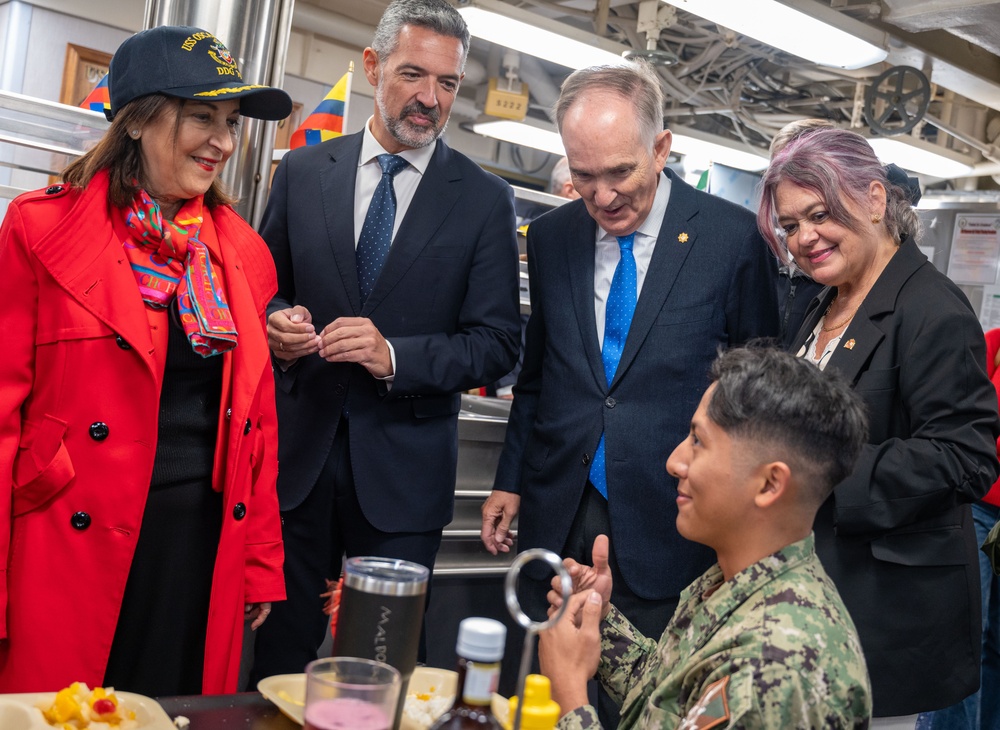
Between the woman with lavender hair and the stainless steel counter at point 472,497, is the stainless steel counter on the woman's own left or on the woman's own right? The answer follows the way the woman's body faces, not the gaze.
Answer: on the woman's own right

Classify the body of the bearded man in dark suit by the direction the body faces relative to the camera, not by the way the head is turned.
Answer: toward the camera

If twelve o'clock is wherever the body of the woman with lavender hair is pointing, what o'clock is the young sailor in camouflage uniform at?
The young sailor in camouflage uniform is roughly at 11 o'clock from the woman with lavender hair.

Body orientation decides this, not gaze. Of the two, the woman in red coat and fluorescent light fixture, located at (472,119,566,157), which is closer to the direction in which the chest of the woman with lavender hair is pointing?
the woman in red coat

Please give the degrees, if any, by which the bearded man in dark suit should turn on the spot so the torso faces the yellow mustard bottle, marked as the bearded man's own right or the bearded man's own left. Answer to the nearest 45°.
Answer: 0° — they already face it

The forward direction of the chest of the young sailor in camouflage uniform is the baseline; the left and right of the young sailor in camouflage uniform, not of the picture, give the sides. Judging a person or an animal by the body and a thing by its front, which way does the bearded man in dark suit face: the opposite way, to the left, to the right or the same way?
to the left

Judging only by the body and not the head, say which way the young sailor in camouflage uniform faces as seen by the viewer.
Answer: to the viewer's left

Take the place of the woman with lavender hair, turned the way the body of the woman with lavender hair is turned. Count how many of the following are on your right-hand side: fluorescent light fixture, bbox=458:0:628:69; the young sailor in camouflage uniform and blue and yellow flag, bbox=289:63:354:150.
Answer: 2

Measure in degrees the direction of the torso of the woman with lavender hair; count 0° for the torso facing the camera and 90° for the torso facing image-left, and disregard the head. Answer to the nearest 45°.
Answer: approximately 45°

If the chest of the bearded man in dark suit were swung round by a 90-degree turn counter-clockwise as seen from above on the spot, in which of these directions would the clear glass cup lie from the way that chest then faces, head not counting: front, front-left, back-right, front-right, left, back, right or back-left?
right

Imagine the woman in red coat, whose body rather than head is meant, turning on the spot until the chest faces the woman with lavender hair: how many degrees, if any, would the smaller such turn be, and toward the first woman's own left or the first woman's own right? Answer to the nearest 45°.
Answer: approximately 45° to the first woman's own left

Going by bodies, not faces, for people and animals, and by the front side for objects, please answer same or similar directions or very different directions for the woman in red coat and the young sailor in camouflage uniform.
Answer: very different directions

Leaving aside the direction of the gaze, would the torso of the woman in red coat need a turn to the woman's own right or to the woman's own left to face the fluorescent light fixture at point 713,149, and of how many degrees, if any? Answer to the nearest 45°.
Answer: approximately 90° to the woman's own left

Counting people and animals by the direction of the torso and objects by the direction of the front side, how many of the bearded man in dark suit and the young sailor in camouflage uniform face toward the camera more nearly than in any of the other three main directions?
1

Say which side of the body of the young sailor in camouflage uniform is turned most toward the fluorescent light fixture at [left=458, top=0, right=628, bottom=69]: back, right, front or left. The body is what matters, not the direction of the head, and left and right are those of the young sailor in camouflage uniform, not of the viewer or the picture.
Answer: right

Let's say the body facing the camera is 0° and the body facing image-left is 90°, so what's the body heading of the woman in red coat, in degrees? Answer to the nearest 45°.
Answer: approximately 315°

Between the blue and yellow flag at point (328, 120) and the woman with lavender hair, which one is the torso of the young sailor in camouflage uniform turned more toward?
the blue and yellow flag
